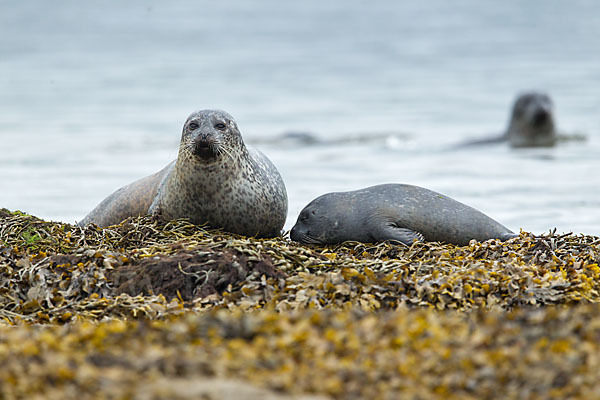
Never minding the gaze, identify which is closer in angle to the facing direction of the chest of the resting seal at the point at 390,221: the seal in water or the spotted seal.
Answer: the spotted seal

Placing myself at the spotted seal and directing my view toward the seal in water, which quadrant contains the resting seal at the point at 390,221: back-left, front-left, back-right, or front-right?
front-right

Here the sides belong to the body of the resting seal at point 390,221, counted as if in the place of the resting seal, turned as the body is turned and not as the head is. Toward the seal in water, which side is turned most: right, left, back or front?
right

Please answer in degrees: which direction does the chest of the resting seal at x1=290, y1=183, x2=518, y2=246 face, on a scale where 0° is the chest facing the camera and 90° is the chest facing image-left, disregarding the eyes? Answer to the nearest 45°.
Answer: approximately 90°

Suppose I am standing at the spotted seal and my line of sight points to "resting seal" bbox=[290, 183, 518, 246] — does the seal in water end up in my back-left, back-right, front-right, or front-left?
front-left

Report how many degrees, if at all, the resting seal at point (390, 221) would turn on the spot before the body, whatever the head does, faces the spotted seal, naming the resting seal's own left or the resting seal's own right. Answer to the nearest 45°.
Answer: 0° — it already faces it
